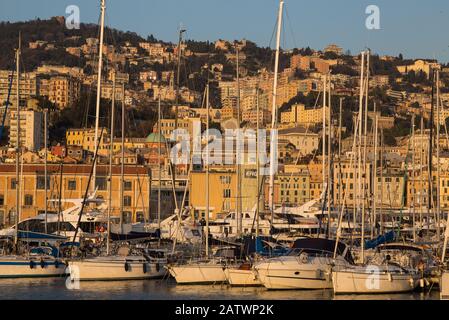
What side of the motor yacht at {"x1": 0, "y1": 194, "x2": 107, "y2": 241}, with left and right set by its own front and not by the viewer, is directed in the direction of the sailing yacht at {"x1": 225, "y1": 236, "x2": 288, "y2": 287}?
back

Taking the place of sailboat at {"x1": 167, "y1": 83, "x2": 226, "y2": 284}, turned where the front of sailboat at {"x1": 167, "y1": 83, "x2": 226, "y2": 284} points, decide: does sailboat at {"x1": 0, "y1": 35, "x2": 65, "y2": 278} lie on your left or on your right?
on your right

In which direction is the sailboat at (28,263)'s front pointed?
to the viewer's left

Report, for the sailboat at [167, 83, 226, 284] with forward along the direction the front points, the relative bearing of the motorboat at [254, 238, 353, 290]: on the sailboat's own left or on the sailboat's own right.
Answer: on the sailboat's own left

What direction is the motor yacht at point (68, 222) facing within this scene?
to the viewer's left

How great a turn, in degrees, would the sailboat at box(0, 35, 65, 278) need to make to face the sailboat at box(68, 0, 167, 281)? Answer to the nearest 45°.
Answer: approximately 135° to its left

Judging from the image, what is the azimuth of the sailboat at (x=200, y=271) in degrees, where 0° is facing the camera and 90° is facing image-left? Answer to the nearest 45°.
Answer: approximately 45°
